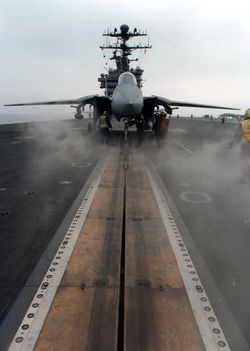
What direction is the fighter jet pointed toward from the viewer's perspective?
toward the camera
